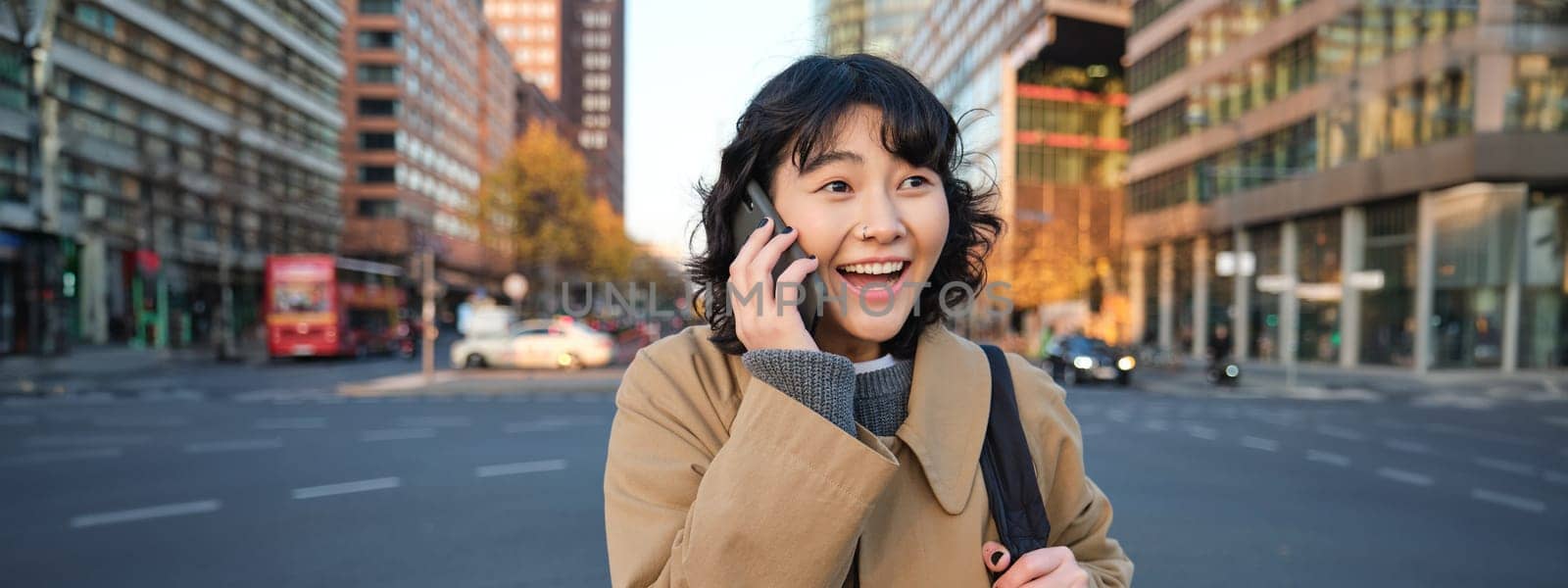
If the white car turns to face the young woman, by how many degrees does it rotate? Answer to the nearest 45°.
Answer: approximately 90° to its left

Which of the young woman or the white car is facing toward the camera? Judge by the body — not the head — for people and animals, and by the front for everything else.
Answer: the young woman

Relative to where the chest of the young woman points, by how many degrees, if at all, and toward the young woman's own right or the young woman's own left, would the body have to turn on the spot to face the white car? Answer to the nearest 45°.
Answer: approximately 135° to the young woman's own right

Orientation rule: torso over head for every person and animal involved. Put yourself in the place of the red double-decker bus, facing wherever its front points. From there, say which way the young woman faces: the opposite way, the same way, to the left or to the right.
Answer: the same way

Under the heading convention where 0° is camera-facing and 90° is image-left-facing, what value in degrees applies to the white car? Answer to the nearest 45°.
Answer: approximately 90°

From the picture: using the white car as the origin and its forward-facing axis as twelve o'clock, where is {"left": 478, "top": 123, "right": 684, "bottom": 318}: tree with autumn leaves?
The tree with autumn leaves is roughly at 3 o'clock from the white car.

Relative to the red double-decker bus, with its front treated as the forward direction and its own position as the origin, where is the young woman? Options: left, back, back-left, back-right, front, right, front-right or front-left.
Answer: front-left

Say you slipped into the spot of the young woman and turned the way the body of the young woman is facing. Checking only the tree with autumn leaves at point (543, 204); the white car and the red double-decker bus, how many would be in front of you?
0

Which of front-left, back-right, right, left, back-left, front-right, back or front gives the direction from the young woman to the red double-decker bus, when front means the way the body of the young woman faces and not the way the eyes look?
back-right

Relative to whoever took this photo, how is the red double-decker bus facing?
facing the viewer and to the left of the viewer

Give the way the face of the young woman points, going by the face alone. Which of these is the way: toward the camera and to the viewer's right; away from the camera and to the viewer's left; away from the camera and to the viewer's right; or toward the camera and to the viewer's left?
toward the camera and to the viewer's right

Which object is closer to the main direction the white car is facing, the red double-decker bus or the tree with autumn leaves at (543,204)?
the red double-decker bus

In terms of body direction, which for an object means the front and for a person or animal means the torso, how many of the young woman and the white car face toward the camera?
1

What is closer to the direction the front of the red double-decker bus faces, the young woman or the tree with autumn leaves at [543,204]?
the young woman

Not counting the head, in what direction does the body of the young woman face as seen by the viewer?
toward the camera

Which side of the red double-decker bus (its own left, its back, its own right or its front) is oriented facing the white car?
left

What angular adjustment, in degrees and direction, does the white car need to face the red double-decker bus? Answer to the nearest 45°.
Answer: approximately 45° to its right

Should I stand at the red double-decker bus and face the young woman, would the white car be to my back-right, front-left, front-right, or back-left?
front-left
